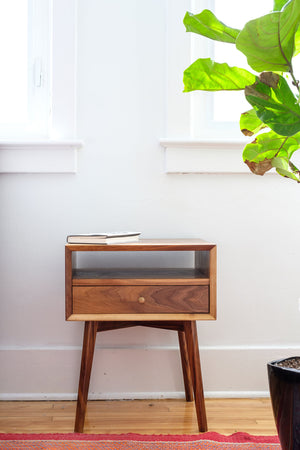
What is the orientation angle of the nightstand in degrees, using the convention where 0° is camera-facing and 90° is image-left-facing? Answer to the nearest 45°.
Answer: approximately 0°
